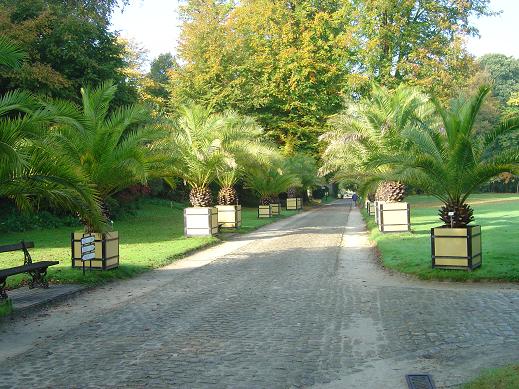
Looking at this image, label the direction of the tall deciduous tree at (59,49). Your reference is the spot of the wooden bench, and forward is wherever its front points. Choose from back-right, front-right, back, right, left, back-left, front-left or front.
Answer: back-left

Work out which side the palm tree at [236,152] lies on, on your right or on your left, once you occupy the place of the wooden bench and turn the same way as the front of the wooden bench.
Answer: on your left

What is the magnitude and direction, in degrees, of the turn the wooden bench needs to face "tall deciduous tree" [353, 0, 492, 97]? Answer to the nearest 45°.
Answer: approximately 90° to its left

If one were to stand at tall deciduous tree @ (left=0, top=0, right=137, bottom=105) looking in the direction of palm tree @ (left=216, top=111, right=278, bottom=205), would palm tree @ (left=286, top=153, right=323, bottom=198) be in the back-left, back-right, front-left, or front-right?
front-left

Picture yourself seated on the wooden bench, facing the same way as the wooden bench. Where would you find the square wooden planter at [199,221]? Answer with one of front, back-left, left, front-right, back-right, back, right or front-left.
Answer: left

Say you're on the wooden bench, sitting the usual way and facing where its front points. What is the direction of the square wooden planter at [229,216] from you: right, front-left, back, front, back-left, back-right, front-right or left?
left

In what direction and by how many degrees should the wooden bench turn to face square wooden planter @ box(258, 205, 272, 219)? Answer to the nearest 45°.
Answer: approximately 90° to its left

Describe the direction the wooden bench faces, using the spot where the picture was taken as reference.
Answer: facing the viewer and to the right of the viewer

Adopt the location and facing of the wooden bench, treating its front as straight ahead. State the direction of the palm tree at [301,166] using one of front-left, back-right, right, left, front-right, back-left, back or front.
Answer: left

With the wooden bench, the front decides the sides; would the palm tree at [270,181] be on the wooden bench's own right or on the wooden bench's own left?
on the wooden bench's own left

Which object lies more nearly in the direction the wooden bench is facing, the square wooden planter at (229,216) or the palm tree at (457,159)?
the palm tree

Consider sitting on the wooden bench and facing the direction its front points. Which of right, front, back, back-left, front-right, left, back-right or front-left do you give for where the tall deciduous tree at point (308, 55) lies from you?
left
